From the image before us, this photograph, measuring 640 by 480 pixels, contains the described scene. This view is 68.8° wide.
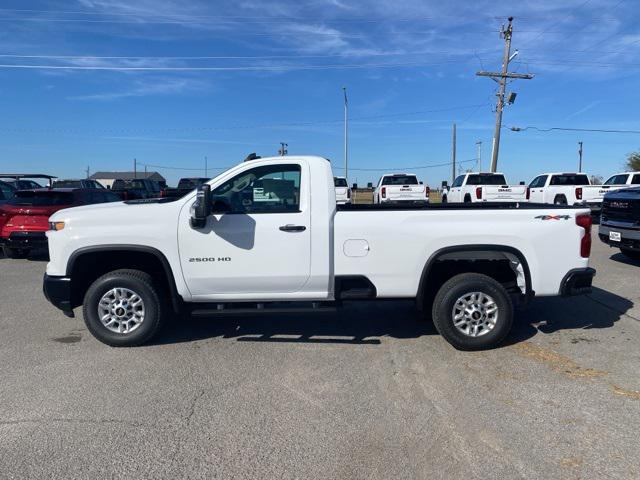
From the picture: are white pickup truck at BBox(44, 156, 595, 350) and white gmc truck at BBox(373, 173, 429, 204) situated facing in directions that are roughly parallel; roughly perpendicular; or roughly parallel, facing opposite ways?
roughly perpendicular

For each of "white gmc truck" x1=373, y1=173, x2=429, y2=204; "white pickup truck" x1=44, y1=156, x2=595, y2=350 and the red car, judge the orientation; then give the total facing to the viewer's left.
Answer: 1

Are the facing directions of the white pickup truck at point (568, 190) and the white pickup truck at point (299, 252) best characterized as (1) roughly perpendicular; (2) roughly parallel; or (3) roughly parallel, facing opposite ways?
roughly perpendicular

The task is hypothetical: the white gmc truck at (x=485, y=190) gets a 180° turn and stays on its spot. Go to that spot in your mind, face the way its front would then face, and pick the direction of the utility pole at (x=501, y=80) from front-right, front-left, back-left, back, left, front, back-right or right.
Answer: back-left

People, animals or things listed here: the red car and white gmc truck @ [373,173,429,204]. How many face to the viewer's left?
0

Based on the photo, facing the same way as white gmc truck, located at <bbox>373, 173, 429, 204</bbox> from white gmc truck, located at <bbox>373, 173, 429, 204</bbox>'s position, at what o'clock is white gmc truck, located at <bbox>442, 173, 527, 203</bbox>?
white gmc truck, located at <bbox>442, 173, 527, 203</bbox> is roughly at 3 o'clock from white gmc truck, located at <bbox>373, 173, 429, 204</bbox>.

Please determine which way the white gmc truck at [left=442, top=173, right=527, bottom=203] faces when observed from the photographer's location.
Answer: facing away from the viewer and to the left of the viewer

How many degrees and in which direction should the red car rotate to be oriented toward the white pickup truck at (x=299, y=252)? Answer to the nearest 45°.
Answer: approximately 135° to its right

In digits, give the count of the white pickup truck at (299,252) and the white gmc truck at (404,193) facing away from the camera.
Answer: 1

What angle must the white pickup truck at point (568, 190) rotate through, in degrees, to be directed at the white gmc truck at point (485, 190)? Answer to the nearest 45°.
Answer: approximately 45° to its left

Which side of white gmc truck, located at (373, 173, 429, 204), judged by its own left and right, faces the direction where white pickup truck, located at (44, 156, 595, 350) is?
back

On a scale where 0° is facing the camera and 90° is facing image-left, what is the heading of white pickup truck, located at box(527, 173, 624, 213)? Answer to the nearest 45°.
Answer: approximately 135°

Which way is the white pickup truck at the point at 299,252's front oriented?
to the viewer's left

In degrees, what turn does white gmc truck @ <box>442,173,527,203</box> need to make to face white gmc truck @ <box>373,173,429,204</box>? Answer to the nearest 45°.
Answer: approximately 45° to its left

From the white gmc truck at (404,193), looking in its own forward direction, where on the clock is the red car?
The red car is roughly at 7 o'clock from the white gmc truck.

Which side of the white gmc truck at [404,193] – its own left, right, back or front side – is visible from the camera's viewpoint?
back
